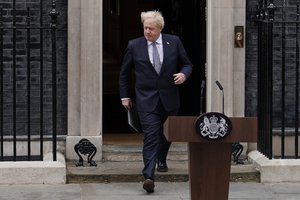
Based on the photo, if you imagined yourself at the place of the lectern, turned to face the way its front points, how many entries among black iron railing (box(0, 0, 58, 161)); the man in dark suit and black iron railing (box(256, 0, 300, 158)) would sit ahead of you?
0

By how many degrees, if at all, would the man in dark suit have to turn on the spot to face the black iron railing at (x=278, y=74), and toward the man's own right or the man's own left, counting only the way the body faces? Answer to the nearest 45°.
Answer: approximately 135° to the man's own left

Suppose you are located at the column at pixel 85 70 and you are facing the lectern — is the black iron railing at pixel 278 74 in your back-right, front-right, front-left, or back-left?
front-left

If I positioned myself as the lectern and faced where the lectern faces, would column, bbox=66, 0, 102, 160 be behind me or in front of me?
behind

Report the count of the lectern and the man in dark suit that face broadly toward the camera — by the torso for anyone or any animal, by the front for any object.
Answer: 2

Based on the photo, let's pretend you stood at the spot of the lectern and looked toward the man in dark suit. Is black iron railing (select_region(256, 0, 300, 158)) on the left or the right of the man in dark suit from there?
right

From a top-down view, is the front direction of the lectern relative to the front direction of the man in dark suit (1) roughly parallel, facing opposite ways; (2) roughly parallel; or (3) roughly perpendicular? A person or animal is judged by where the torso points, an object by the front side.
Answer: roughly parallel

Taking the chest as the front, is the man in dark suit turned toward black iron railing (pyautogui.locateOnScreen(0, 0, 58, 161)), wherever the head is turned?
no

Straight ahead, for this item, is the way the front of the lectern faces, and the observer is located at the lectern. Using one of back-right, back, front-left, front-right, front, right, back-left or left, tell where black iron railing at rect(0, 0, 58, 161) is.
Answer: back-right

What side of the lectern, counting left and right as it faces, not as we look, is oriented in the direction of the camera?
front

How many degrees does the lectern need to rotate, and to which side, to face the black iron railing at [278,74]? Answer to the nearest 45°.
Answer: approximately 180°

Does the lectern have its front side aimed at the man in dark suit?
no

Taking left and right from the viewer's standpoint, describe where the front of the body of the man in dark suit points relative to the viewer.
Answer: facing the viewer

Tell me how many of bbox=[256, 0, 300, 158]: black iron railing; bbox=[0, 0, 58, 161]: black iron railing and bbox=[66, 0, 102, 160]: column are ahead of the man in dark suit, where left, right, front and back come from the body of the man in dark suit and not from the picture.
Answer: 0
